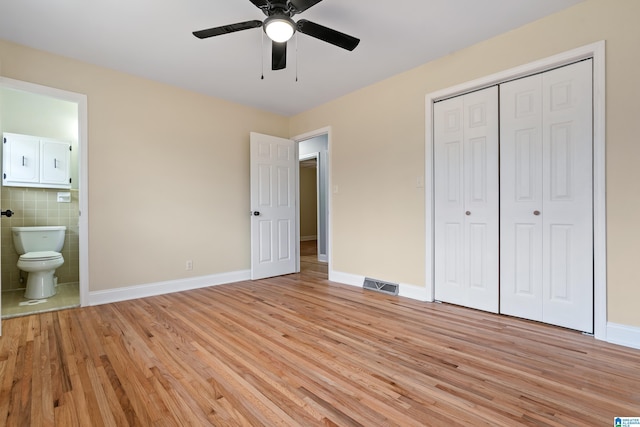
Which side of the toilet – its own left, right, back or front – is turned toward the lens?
front

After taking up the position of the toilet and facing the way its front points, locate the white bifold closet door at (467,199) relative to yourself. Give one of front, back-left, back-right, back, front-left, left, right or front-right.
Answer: front-left

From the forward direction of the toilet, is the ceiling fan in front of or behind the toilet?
in front

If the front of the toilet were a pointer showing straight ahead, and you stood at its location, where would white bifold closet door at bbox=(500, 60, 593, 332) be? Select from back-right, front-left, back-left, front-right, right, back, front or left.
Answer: front-left

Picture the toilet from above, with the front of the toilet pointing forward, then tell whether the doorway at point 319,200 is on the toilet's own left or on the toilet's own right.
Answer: on the toilet's own left

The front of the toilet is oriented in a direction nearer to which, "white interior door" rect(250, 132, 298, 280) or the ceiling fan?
the ceiling fan

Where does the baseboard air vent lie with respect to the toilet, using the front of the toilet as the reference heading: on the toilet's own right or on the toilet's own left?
on the toilet's own left

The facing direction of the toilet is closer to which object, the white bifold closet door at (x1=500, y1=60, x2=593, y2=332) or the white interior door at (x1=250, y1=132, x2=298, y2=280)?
the white bifold closet door

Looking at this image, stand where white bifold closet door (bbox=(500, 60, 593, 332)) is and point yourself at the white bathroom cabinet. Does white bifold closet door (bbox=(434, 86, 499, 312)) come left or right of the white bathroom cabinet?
right

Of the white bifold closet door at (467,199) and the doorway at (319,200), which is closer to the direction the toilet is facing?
the white bifold closet door

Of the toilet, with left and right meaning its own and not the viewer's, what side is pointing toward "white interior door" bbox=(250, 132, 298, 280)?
left
